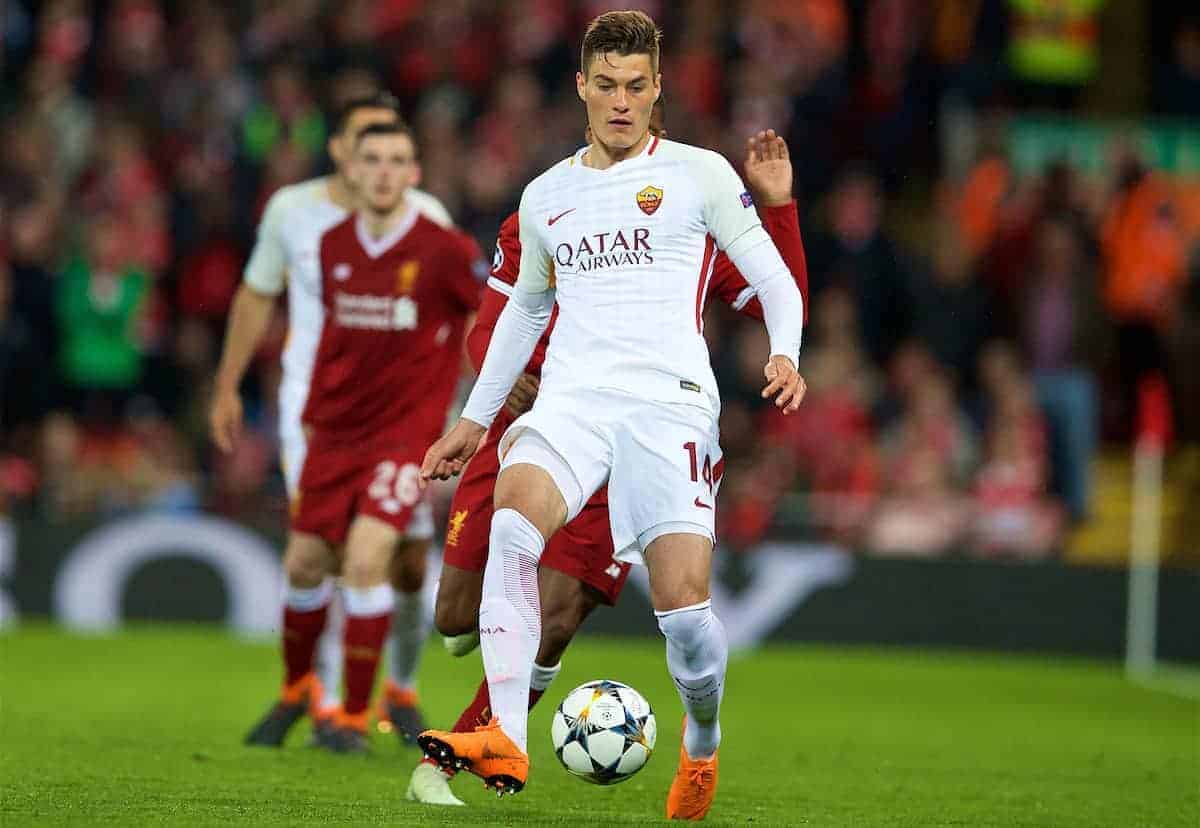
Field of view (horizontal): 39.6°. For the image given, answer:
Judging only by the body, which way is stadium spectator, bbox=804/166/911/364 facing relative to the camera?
toward the camera

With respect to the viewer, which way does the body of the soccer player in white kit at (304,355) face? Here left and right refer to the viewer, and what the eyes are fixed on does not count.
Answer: facing the viewer

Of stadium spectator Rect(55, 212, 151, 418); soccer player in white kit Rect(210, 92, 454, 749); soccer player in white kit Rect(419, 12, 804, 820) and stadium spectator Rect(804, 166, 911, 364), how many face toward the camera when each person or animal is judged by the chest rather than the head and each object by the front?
4

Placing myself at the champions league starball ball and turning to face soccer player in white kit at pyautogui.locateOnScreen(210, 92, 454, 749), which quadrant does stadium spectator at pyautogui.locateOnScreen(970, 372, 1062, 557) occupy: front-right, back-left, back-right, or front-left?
front-right

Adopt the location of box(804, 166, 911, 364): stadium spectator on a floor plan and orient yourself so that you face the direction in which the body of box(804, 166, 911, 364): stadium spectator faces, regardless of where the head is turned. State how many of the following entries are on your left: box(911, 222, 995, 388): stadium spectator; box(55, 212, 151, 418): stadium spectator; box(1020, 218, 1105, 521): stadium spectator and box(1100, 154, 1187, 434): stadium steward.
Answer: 3

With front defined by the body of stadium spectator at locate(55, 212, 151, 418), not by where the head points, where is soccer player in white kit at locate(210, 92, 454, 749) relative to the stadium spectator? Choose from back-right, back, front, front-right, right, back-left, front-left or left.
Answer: front

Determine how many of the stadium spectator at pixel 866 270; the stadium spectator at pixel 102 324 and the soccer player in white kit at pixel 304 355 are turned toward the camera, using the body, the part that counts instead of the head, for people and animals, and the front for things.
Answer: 3

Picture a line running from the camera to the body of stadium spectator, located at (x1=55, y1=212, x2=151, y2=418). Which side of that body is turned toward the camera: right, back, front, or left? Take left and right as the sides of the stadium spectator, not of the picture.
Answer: front

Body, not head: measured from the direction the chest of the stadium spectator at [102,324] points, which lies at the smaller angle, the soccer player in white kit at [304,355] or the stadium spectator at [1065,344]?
the soccer player in white kit

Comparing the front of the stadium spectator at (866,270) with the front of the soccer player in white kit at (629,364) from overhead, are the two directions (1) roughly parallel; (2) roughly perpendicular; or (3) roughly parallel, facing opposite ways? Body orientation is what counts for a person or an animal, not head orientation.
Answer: roughly parallel
